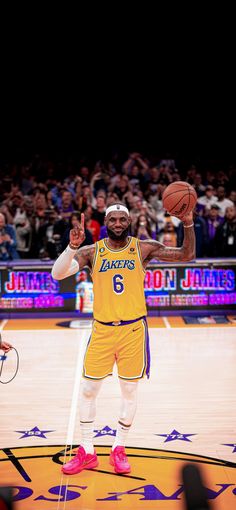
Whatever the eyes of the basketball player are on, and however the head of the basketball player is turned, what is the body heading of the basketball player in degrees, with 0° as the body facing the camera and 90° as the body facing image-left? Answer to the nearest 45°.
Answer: approximately 0°

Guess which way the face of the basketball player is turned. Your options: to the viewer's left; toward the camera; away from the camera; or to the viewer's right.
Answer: toward the camera
